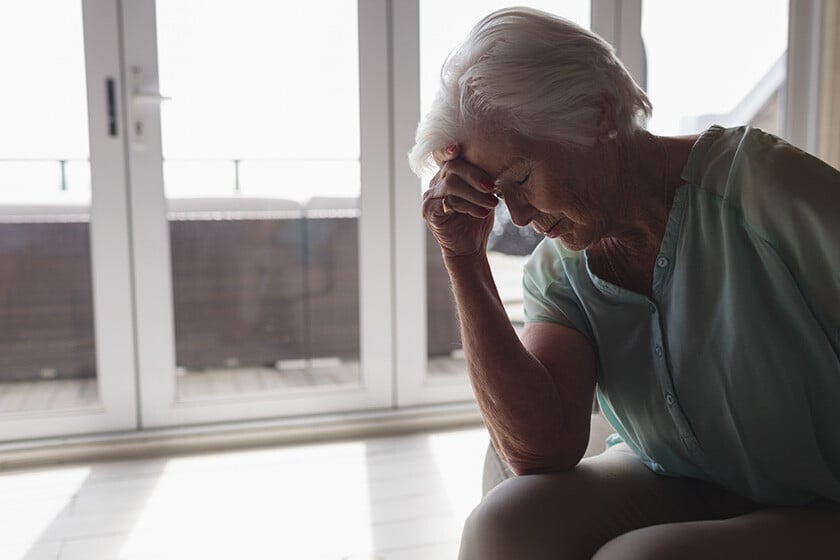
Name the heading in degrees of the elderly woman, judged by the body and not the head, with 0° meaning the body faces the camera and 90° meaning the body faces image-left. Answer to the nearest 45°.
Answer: approximately 45°

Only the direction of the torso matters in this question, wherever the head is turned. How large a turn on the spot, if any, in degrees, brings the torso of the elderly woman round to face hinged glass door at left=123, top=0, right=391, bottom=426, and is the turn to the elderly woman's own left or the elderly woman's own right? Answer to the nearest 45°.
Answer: approximately 90° to the elderly woman's own right

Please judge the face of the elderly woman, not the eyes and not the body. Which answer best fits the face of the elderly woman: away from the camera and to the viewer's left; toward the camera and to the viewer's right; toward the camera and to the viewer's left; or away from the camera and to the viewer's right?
toward the camera and to the viewer's left
